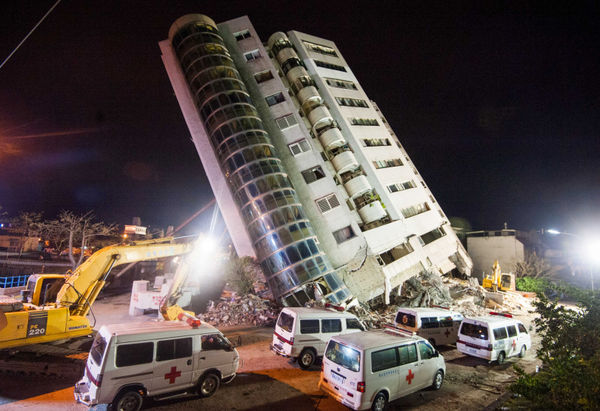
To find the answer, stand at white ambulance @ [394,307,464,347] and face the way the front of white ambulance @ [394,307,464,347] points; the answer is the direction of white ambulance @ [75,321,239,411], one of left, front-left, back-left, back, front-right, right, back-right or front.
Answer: back

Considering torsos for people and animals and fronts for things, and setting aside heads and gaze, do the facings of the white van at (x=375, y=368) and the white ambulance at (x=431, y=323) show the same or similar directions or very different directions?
same or similar directions

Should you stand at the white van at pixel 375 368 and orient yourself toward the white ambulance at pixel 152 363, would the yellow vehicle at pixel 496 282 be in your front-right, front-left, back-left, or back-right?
back-right

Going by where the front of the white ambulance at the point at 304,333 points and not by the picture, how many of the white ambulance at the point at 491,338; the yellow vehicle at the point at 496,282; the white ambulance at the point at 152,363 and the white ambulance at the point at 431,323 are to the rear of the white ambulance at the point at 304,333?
1

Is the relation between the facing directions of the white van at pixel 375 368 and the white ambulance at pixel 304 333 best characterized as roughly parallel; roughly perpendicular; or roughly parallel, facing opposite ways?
roughly parallel

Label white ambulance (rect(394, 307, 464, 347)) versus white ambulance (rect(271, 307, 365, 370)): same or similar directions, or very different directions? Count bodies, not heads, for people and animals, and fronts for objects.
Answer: same or similar directions

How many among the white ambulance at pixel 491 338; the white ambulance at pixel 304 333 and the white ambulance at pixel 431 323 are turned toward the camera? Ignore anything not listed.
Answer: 0

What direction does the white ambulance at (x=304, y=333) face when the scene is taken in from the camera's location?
facing away from the viewer and to the right of the viewer

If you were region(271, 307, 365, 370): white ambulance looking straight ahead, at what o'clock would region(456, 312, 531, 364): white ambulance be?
region(456, 312, 531, 364): white ambulance is roughly at 1 o'clock from region(271, 307, 365, 370): white ambulance.

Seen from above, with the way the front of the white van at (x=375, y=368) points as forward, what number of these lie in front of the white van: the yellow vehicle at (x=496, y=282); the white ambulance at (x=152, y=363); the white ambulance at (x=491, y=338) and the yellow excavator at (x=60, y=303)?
2
